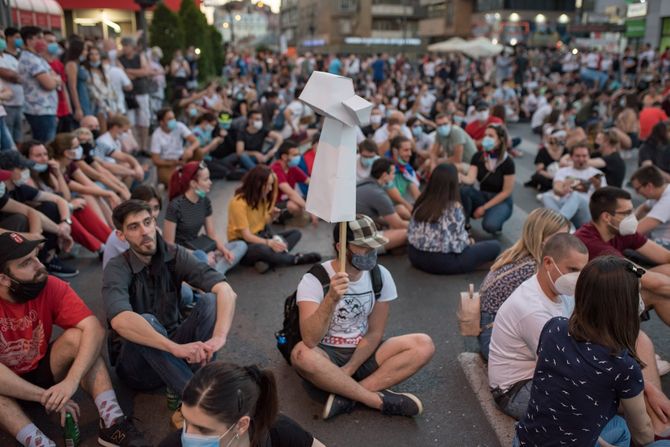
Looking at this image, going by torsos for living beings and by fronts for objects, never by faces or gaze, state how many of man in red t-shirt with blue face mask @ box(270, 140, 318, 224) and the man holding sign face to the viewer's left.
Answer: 0

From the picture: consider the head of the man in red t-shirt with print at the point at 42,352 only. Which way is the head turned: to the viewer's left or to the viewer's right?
to the viewer's right

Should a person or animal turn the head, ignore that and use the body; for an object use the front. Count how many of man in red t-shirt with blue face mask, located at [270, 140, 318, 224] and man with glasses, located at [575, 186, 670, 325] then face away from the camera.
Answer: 0

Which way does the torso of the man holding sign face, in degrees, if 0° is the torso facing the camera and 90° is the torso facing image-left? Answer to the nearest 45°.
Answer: approximately 0°

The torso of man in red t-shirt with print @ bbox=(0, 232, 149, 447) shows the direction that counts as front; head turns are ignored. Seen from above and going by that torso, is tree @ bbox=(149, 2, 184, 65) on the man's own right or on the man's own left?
on the man's own left

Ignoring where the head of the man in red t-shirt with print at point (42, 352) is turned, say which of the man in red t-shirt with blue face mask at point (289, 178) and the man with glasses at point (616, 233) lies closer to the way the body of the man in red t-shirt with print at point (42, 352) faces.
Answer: the man with glasses

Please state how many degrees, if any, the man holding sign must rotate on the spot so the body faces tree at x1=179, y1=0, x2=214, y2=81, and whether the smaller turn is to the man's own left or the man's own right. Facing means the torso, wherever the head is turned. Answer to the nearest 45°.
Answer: approximately 180°

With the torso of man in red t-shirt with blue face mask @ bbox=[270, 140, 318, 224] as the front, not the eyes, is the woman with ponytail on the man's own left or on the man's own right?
on the man's own right

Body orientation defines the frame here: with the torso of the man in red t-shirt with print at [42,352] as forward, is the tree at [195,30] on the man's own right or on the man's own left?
on the man's own left

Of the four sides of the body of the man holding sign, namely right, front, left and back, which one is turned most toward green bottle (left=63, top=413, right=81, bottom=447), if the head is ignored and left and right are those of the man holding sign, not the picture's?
right

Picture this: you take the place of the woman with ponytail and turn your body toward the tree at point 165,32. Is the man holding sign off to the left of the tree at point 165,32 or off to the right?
right

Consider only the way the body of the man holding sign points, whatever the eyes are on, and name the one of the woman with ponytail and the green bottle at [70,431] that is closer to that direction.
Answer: the woman with ponytail
